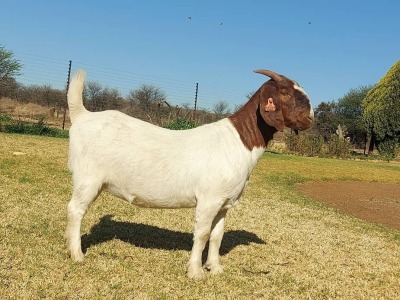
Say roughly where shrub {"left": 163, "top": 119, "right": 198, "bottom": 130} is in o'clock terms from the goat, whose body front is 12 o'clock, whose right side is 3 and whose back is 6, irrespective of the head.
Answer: The shrub is roughly at 9 o'clock from the goat.

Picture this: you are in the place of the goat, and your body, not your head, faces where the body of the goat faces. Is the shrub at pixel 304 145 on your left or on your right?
on your left

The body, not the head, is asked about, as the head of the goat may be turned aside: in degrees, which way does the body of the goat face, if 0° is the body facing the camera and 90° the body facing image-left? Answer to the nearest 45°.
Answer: approximately 270°

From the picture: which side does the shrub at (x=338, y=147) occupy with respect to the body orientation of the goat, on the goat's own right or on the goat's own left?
on the goat's own left

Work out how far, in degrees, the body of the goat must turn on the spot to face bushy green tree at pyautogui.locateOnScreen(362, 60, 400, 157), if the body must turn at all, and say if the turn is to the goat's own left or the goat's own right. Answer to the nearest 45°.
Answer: approximately 45° to the goat's own left

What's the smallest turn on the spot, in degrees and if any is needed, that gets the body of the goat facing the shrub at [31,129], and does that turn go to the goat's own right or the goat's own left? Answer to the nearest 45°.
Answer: approximately 135° to the goat's own left

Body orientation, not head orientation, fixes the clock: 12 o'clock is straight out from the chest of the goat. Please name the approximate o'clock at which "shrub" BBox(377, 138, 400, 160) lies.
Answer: The shrub is roughly at 10 o'clock from the goat.
